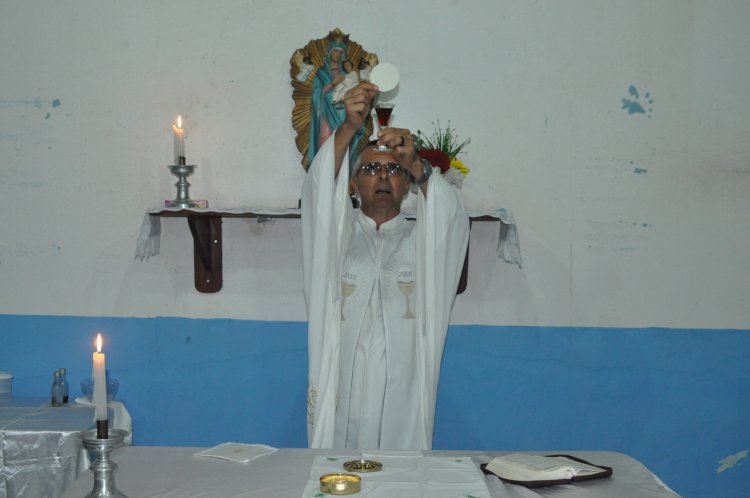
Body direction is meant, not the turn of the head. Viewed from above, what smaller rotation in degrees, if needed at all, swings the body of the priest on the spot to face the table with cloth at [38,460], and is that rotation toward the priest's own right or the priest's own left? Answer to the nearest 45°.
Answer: approximately 90° to the priest's own right

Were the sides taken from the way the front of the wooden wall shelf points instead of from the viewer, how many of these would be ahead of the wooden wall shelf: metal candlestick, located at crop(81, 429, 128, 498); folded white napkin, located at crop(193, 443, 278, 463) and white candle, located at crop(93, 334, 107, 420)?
3

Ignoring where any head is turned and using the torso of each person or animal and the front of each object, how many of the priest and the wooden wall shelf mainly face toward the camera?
2

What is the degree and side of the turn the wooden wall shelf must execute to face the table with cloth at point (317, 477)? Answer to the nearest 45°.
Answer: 0° — it already faces it

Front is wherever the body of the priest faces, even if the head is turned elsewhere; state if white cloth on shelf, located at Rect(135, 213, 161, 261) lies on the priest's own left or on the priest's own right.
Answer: on the priest's own right

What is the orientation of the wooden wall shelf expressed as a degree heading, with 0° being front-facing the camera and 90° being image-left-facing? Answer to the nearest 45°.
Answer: approximately 0°

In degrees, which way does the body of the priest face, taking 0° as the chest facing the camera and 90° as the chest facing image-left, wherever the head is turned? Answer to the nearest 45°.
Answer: approximately 0°

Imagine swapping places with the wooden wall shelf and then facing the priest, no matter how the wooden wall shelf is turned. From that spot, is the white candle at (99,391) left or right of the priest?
right
